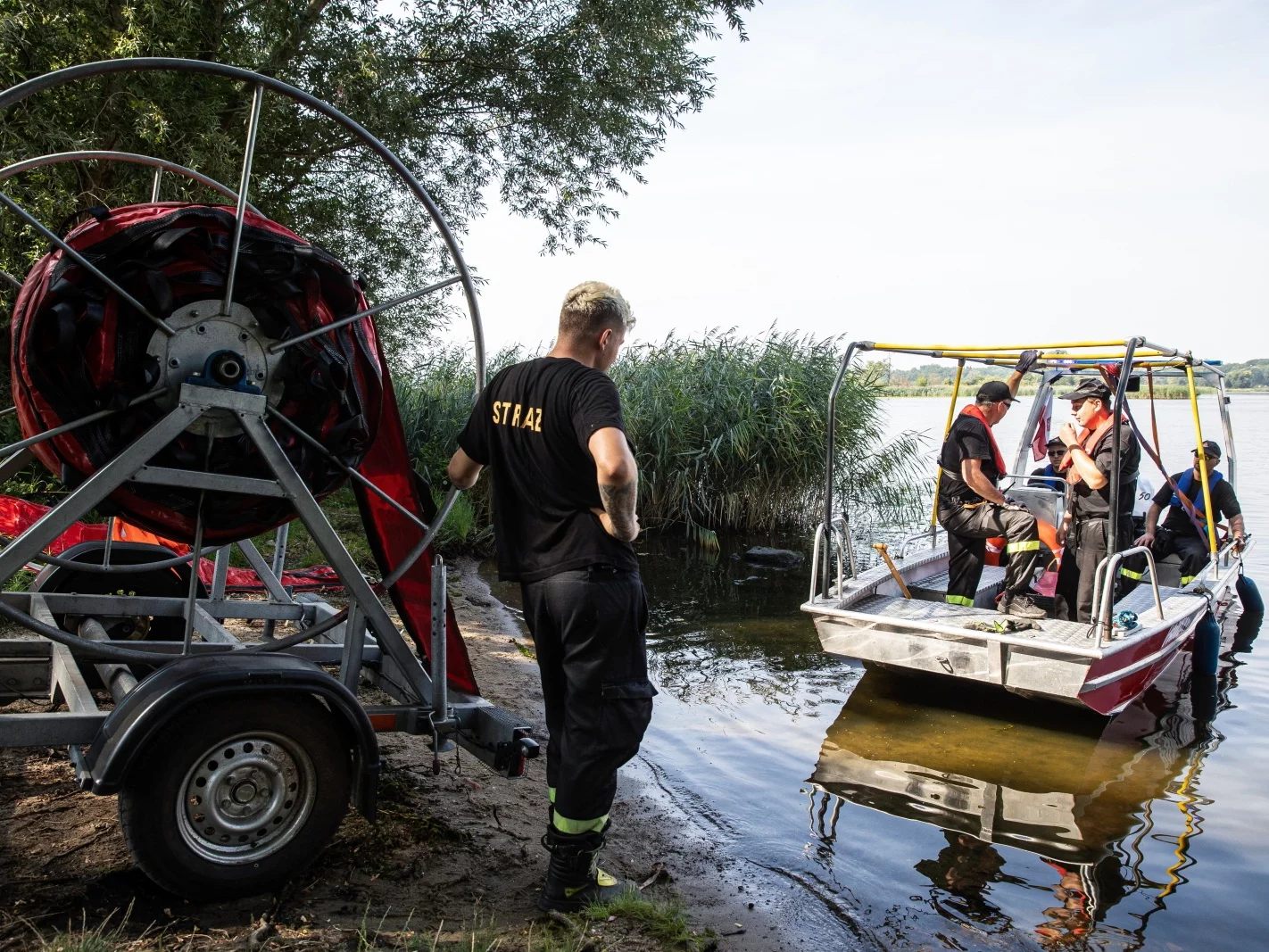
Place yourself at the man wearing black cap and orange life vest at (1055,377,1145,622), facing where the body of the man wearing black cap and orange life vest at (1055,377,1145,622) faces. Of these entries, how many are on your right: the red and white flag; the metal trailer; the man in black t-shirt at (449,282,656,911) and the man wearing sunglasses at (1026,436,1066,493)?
2

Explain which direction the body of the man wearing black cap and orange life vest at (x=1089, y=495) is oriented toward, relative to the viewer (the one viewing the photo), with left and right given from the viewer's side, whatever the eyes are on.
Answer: facing to the left of the viewer

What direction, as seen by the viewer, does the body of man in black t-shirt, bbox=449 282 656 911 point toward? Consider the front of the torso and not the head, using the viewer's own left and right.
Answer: facing away from the viewer and to the right of the viewer

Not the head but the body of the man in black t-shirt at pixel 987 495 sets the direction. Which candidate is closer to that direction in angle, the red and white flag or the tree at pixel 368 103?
the red and white flag

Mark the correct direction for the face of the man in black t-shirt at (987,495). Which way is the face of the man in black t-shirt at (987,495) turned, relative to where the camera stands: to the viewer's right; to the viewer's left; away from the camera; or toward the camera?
to the viewer's right

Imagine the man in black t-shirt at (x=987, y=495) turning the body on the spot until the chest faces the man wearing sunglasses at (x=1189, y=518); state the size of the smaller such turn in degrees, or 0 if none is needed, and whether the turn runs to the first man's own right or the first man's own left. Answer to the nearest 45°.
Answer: approximately 45° to the first man's own left

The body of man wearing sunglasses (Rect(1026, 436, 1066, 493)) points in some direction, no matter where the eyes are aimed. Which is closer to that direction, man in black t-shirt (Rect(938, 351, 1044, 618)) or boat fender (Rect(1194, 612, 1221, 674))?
the man in black t-shirt

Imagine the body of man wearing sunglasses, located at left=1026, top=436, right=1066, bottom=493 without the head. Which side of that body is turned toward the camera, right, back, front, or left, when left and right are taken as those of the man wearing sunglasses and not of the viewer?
front

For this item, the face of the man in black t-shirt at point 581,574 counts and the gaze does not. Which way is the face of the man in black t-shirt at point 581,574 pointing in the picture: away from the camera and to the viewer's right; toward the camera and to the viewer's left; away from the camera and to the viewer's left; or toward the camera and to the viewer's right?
away from the camera and to the viewer's right

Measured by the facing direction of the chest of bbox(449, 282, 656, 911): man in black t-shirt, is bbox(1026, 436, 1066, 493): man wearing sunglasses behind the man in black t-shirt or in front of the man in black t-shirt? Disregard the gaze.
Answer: in front

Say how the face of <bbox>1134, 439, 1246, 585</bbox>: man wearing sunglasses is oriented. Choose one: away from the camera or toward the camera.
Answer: toward the camera
